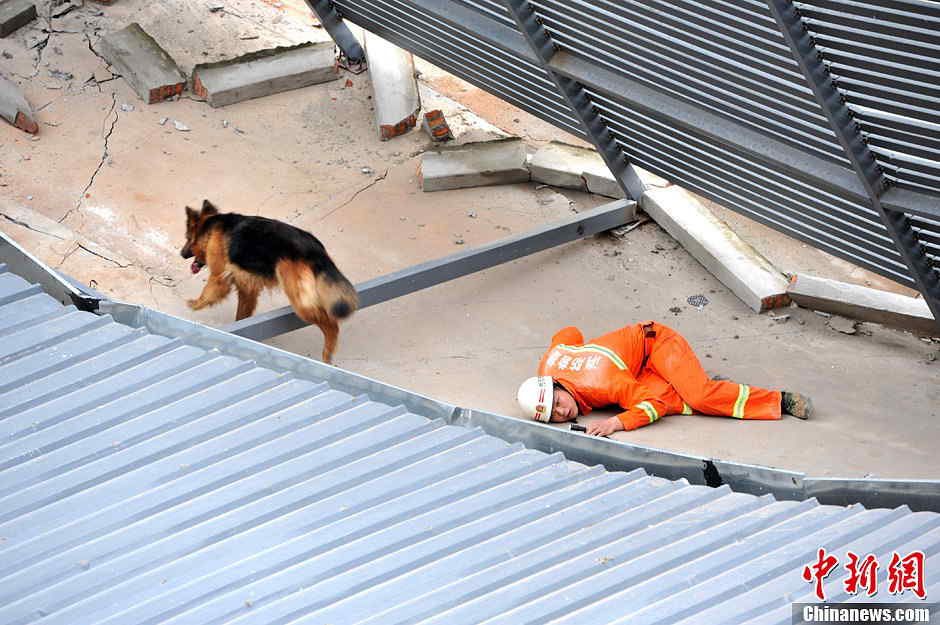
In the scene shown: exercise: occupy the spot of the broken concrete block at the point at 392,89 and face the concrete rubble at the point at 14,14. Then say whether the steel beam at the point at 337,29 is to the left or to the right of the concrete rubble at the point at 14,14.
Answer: right

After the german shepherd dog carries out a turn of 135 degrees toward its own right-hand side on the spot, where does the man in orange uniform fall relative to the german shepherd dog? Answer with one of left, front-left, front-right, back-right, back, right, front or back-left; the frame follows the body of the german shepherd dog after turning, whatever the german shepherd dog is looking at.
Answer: front

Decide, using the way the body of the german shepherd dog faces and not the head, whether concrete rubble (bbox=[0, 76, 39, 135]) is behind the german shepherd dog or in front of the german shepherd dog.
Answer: in front

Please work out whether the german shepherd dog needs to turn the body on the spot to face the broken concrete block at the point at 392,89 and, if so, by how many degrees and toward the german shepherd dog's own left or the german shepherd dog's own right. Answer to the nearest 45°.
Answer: approximately 45° to the german shepherd dog's own right

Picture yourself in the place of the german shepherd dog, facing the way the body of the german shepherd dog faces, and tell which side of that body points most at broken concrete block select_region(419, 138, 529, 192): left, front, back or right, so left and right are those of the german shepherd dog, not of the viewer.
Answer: right

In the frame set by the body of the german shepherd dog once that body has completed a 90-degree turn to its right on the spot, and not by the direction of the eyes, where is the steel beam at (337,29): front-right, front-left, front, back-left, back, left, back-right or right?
front-left

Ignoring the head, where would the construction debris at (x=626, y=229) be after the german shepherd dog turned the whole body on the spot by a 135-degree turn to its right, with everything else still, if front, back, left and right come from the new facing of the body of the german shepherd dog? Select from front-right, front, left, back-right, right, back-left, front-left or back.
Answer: front-left

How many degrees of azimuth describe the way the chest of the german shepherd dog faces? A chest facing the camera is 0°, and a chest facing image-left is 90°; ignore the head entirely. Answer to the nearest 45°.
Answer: approximately 135°

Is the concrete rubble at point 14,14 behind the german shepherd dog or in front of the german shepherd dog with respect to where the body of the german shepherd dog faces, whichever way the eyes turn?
in front

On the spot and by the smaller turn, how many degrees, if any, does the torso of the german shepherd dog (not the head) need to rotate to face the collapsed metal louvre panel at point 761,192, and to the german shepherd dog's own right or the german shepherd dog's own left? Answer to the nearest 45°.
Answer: approximately 135° to the german shepherd dog's own right

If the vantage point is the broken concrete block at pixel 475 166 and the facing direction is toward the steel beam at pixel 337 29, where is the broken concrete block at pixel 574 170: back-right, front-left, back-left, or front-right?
back-right

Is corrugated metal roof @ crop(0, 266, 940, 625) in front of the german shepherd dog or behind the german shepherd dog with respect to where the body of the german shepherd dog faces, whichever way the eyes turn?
behind
